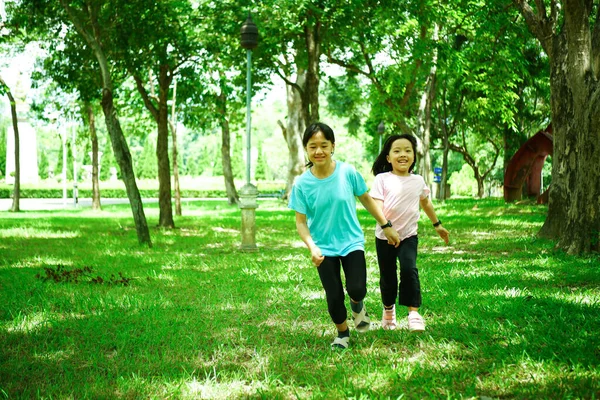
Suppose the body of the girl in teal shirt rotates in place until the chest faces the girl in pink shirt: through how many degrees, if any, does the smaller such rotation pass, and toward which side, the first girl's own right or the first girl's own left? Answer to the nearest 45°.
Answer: approximately 135° to the first girl's own left

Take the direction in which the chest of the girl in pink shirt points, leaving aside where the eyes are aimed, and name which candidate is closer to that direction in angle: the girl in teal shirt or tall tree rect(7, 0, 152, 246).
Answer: the girl in teal shirt

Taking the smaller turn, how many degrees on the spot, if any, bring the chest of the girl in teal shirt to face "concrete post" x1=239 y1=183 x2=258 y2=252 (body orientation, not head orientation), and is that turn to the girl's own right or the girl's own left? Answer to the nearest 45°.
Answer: approximately 180°

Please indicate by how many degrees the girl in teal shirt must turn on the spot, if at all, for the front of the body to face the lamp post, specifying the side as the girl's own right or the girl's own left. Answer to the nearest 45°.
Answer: approximately 180°

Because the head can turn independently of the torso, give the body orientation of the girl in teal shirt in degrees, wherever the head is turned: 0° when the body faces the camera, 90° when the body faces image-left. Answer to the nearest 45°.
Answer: approximately 0°

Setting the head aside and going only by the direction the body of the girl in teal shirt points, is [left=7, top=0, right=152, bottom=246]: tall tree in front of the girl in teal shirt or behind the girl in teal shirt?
behind

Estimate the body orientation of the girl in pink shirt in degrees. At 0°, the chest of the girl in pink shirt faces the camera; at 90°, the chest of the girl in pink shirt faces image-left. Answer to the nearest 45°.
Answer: approximately 0°

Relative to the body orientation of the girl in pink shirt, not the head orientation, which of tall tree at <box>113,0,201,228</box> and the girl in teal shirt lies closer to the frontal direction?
the girl in teal shirt

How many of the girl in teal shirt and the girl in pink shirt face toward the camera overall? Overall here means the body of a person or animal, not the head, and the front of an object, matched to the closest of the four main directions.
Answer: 2
